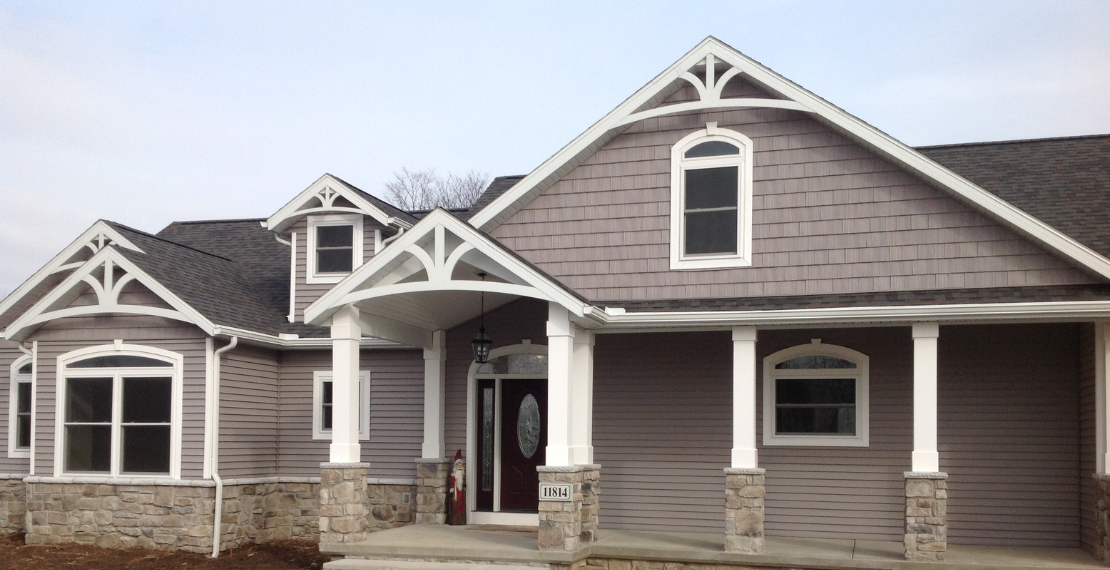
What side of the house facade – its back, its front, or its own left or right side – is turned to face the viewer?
front
